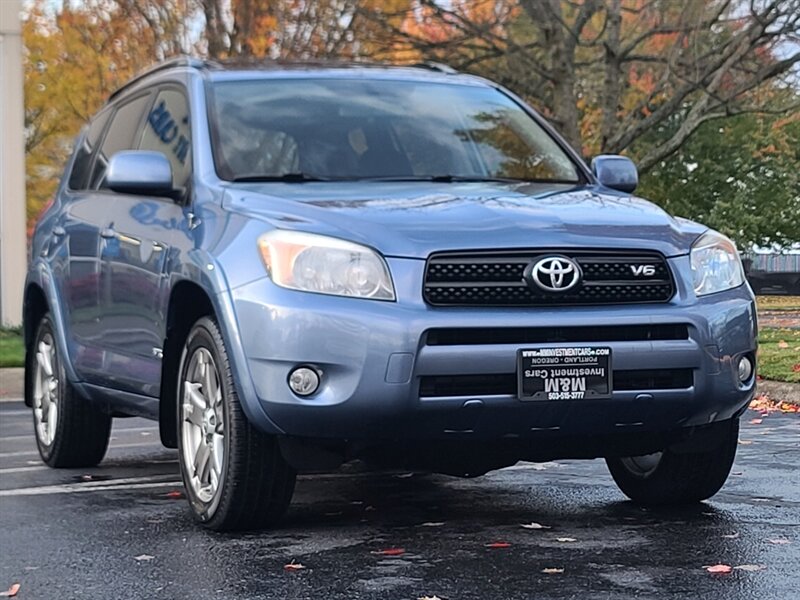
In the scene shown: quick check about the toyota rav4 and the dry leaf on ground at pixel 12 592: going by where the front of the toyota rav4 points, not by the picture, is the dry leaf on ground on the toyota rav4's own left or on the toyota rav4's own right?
on the toyota rav4's own right

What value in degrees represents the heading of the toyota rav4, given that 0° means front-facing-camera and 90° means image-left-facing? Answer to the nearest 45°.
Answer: approximately 315°

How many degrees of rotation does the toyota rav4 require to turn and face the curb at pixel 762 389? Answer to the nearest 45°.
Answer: approximately 90° to its left

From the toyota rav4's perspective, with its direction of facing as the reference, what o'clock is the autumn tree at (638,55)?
The autumn tree is roughly at 8 o'clock from the toyota rav4.

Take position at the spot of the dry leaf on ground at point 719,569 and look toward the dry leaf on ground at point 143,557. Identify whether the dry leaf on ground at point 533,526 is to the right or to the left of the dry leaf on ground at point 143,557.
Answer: right

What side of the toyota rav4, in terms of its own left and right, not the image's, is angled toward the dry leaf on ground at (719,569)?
front
